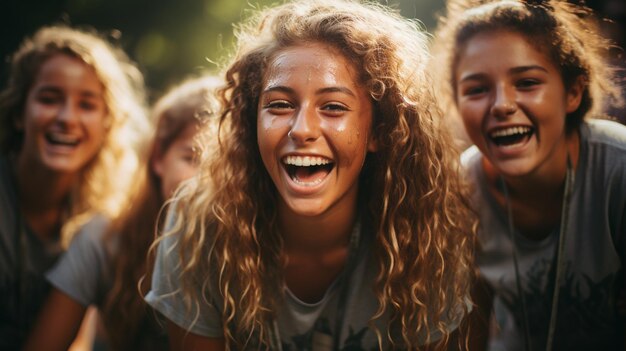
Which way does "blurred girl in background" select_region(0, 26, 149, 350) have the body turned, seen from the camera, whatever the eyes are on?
toward the camera

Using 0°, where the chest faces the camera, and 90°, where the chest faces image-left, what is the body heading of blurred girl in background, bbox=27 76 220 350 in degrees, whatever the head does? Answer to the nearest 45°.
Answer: approximately 315°

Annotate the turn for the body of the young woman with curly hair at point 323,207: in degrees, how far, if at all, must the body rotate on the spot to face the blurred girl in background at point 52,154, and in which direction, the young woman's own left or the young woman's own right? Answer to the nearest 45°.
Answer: approximately 135° to the young woman's own right

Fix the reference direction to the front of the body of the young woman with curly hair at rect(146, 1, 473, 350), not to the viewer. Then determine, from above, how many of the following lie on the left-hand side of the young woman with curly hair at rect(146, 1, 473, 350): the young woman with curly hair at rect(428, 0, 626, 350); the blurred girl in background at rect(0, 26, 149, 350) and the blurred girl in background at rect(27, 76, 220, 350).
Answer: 1

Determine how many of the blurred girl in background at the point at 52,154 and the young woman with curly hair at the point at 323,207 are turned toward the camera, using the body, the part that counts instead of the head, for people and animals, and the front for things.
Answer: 2

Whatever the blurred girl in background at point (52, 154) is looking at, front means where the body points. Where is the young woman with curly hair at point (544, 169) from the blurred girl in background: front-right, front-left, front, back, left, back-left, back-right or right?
front-left

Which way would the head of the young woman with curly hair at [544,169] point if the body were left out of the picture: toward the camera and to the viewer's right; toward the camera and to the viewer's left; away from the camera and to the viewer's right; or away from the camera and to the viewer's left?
toward the camera and to the viewer's left

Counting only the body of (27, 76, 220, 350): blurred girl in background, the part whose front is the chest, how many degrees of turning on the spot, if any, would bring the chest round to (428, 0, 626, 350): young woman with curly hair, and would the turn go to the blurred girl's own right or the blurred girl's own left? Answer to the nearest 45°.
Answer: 0° — they already face them

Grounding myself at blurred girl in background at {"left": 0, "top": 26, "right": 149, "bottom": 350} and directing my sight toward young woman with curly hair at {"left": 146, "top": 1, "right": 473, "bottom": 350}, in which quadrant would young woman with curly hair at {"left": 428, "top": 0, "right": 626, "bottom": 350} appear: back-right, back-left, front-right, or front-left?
front-left

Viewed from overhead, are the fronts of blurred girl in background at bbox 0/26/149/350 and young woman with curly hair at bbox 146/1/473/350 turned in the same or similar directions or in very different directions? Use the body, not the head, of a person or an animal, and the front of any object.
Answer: same or similar directions

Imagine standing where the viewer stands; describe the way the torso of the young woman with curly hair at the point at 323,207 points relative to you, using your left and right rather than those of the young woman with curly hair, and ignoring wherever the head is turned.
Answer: facing the viewer

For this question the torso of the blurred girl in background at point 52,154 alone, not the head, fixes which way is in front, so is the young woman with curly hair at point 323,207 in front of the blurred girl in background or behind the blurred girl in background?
in front

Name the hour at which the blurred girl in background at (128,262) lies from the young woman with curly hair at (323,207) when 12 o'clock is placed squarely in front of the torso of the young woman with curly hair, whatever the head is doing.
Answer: The blurred girl in background is roughly at 4 o'clock from the young woman with curly hair.
